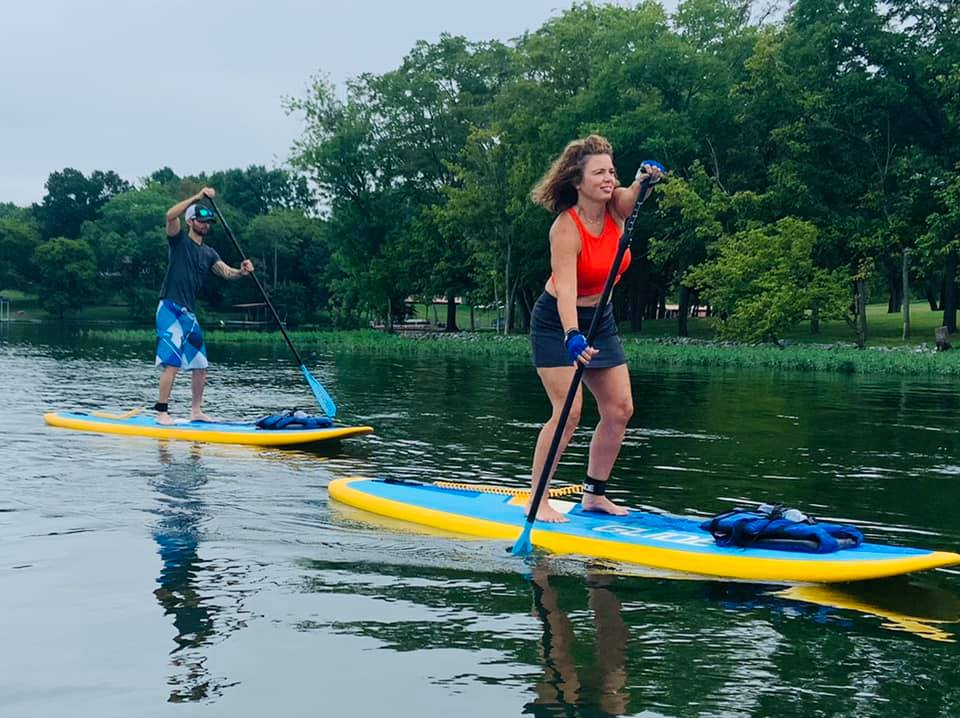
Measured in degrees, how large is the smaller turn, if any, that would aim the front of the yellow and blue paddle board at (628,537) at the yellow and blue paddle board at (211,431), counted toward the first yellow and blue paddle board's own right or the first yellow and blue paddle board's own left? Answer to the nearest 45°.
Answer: approximately 135° to the first yellow and blue paddle board's own left

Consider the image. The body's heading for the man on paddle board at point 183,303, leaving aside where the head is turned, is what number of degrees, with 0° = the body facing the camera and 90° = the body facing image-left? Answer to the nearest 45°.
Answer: approximately 315°

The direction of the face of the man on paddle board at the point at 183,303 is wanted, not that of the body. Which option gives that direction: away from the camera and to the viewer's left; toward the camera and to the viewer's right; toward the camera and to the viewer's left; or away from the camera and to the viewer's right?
toward the camera and to the viewer's right

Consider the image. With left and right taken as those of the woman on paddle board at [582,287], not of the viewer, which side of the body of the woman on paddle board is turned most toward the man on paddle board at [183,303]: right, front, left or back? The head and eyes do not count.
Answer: back

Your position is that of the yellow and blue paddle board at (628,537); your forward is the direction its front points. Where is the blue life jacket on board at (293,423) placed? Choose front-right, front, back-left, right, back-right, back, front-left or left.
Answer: back-left

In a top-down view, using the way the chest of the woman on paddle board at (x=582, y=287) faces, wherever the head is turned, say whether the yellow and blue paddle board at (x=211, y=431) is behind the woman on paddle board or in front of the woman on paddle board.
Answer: behind

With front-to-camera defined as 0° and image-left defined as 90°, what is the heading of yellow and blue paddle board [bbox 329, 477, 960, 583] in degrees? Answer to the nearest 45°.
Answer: approximately 270°

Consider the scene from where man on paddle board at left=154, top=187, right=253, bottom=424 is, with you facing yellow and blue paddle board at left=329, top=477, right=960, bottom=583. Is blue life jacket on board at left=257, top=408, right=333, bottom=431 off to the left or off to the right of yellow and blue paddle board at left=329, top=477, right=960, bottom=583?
left

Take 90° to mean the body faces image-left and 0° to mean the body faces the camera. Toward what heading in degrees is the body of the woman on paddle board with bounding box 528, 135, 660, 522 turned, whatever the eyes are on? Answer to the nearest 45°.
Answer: approximately 315°

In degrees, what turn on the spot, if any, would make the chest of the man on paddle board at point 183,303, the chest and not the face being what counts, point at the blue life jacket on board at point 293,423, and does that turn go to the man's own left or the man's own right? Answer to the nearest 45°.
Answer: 0° — they already face it

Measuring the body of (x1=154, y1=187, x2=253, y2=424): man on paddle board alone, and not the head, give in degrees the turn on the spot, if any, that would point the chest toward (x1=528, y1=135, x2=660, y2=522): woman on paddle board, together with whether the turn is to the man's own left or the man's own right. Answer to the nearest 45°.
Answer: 0° — they already face them
